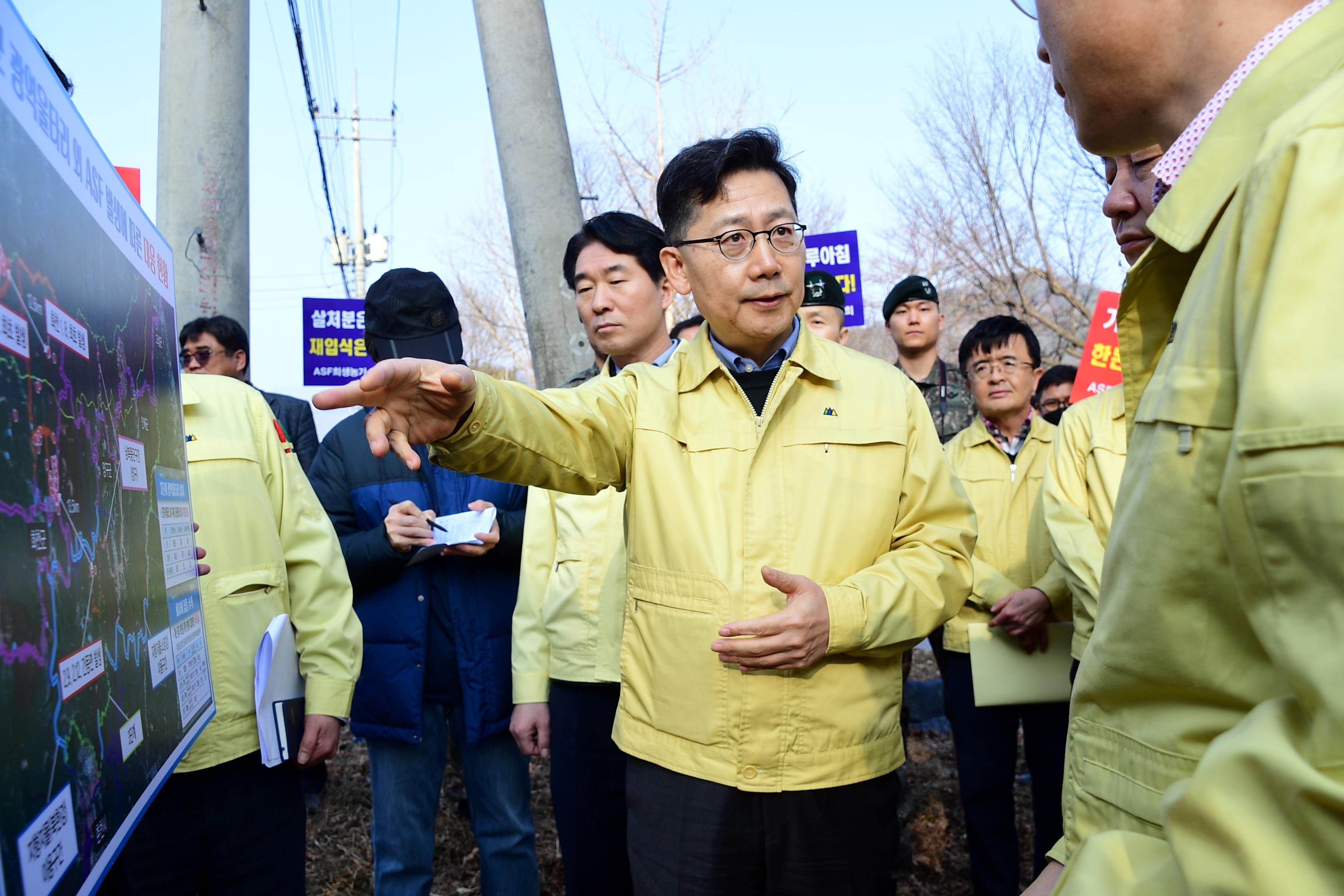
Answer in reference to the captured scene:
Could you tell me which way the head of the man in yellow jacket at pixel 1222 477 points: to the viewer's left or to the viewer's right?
to the viewer's left

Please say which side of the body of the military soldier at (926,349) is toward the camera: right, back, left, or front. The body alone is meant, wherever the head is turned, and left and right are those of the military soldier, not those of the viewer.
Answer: front

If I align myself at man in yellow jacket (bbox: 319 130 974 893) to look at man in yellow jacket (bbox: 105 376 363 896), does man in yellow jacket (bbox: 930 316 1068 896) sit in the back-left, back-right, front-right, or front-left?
back-right

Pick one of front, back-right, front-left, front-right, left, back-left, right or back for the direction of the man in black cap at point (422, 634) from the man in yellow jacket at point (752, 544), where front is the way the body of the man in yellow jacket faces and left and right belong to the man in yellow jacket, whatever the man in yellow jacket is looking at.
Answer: back-right

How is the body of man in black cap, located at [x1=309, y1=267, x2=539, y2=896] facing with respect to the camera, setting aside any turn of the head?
toward the camera

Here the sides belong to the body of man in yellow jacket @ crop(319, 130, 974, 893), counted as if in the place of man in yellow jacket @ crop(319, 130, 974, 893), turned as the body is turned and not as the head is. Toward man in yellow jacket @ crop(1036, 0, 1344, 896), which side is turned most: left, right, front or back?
front

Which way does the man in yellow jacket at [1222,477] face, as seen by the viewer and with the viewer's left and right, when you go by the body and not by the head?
facing to the left of the viewer

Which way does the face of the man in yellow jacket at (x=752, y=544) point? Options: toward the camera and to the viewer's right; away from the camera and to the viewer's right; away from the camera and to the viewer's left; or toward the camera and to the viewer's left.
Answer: toward the camera and to the viewer's right

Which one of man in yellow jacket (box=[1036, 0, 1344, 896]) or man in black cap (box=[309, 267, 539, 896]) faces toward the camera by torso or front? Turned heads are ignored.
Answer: the man in black cap

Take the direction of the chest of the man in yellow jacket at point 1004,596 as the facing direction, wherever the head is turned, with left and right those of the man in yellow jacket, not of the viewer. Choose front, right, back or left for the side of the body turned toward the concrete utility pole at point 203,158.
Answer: right

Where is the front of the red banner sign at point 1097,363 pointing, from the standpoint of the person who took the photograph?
facing the viewer

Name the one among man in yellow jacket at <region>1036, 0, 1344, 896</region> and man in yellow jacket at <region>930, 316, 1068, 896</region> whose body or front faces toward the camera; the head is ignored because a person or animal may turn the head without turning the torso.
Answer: man in yellow jacket at <region>930, 316, 1068, 896</region>

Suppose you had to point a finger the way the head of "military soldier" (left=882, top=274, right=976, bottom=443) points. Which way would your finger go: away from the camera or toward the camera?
toward the camera
